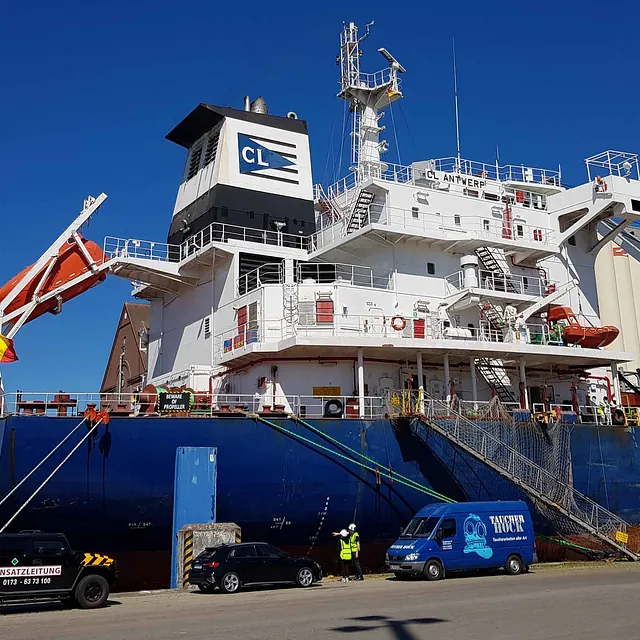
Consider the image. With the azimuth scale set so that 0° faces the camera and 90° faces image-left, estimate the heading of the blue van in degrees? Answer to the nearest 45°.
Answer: approximately 45°

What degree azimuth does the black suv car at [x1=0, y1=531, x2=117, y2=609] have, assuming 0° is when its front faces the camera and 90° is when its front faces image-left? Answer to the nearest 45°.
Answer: approximately 270°

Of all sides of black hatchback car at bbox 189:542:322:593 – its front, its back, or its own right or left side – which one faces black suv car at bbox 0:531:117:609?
back

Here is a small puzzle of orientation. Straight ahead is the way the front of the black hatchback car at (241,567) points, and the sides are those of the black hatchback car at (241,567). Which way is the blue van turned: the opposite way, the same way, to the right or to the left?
the opposite way

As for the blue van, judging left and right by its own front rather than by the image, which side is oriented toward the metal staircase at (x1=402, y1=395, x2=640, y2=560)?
back

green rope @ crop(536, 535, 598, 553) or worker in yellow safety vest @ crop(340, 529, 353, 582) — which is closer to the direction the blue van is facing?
the worker in yellow safety vest

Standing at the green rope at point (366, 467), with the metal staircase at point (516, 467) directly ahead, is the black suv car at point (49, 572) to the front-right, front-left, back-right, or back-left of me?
back-right

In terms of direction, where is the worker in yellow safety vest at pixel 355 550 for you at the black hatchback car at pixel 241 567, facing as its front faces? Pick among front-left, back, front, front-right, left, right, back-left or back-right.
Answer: front

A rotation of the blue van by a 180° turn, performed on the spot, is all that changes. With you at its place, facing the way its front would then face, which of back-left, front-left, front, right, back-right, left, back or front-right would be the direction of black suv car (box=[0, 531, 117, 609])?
back

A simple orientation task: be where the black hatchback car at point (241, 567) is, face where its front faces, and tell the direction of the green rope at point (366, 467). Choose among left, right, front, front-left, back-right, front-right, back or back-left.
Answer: front

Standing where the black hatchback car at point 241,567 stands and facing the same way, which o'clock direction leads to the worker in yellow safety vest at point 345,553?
The worker in yellow safety vest is roughly at 12 o'clock from the black hatchback car.
